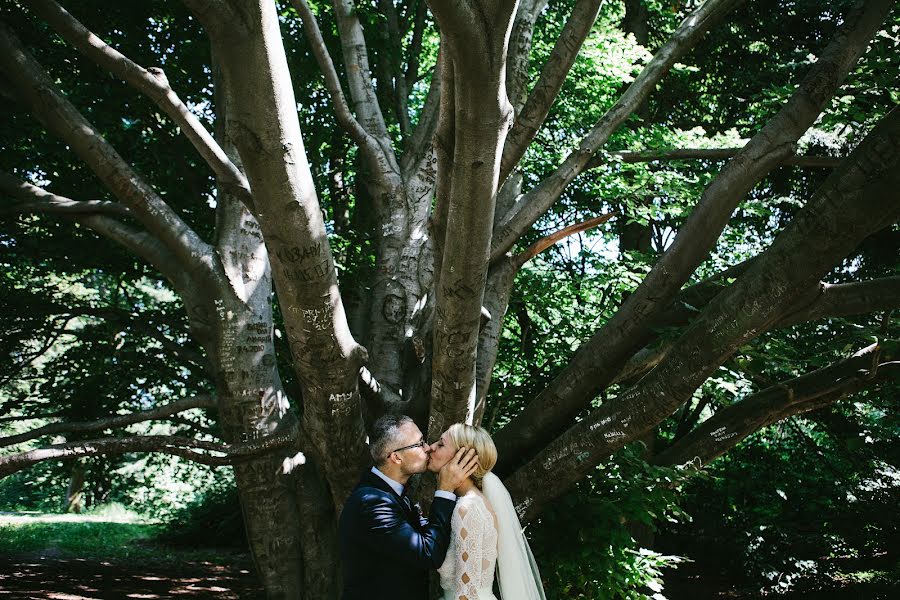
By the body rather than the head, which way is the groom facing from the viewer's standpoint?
to the viewer's right

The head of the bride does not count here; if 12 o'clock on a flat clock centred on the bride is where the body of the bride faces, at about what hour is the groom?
The groom is roughly at 11 o'clock from the bride.

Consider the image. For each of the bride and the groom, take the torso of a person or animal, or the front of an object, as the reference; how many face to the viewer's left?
1

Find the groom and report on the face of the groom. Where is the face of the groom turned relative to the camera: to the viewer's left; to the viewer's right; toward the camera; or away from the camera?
to the viewer's right

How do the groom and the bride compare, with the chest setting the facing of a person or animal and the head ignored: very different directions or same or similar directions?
very different directions

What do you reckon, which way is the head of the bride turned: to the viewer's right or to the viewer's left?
to the viewer's left

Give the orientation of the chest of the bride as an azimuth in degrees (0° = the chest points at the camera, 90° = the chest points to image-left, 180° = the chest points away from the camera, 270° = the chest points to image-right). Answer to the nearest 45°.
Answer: approximately 90°
